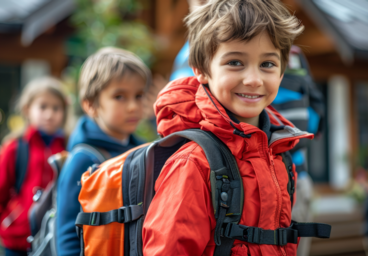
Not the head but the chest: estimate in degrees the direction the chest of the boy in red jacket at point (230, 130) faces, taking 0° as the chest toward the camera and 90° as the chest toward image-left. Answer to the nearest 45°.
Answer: approximately 315°

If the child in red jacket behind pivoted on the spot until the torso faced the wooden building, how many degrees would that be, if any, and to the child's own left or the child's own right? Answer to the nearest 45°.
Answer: approximately 135° to the child's own left

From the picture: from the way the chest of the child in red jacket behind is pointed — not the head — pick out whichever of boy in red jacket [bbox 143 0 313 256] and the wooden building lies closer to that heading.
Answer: the boy in red jacket

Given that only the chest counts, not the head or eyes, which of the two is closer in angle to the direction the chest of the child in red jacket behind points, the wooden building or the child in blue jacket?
the child in blue jacket

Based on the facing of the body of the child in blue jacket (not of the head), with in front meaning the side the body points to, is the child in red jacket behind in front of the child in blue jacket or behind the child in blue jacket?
behind

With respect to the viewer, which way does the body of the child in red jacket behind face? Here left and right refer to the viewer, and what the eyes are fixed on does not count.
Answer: facing the viewer and to the right of the viewer

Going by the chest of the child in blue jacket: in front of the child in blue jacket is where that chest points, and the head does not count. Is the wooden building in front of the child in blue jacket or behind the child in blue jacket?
behind

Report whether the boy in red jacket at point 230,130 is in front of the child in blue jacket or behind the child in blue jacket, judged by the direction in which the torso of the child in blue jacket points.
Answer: in front

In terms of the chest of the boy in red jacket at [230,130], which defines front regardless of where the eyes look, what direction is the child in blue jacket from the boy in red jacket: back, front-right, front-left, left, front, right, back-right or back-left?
back

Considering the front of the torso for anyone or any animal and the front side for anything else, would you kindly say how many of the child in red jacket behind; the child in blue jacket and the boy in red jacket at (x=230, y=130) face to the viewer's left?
0

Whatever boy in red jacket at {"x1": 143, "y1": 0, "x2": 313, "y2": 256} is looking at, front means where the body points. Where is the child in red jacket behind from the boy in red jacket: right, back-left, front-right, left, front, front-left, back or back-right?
back

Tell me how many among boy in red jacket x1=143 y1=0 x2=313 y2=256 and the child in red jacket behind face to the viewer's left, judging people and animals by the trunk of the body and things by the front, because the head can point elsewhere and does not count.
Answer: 0
